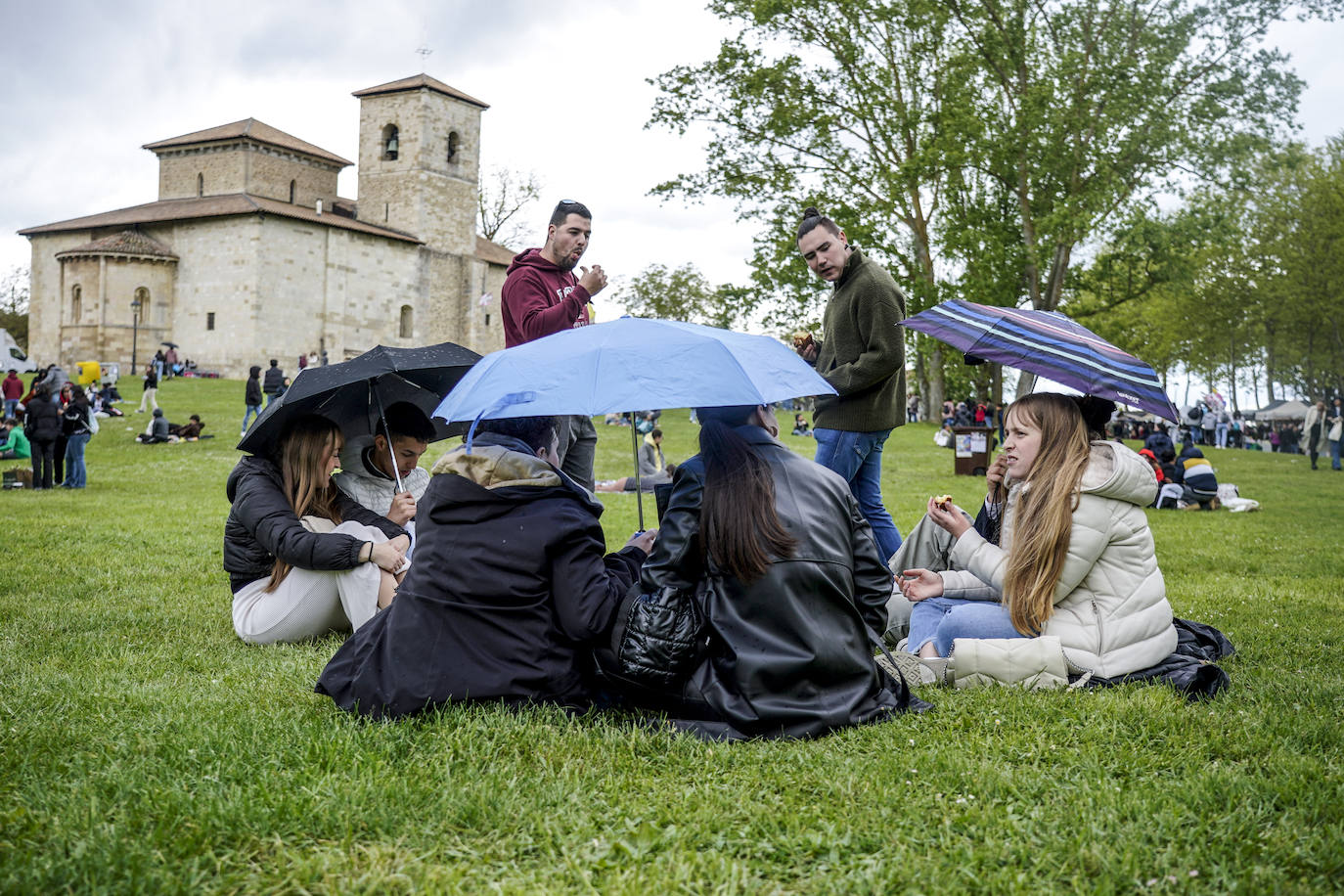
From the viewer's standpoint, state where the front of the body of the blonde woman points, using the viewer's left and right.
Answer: facing to the left of the viewer

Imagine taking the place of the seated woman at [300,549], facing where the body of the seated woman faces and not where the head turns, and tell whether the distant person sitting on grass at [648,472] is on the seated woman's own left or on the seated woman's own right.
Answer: on the seated woman's own left

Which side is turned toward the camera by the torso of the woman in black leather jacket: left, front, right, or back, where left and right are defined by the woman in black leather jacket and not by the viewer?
back

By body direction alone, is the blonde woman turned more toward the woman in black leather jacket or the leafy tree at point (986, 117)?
the woman in black leather jacket

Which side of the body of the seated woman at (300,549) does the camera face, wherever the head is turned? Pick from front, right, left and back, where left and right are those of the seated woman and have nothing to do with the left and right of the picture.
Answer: right

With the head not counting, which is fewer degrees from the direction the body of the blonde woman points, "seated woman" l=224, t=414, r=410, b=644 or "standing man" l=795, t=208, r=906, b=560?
the seated woman

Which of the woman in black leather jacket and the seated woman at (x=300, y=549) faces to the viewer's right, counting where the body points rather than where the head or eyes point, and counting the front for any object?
the seated woman
